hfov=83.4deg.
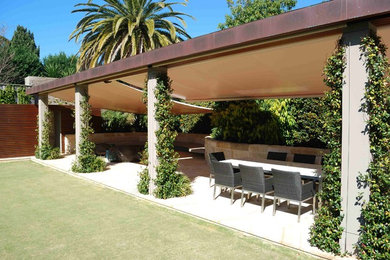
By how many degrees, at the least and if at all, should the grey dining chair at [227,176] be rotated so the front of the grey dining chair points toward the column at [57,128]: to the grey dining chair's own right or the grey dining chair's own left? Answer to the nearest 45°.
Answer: approximately 90° to the grey dining chair's own left

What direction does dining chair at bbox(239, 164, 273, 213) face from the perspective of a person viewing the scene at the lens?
facing away from the viewer and to the right of the viewer

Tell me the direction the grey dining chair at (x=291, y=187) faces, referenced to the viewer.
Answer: facing away from the viewer and to the right of the viewer

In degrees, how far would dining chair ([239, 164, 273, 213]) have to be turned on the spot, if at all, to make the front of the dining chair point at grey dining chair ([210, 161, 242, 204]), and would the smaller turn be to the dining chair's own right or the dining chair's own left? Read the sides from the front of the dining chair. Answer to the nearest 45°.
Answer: approximately 90° to the dining chair's own left

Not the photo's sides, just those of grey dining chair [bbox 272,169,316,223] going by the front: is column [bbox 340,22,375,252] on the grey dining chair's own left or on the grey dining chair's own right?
on the grey dining chair's own right

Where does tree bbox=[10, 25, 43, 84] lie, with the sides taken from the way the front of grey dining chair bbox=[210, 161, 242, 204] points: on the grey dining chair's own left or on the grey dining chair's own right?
on the grey dining chair's own left

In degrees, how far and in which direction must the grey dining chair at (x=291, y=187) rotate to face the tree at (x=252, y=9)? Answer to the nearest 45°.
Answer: approximately 45° to its left

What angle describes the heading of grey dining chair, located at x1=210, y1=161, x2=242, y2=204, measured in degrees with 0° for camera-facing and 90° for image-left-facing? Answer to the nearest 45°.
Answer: approximately 225°
